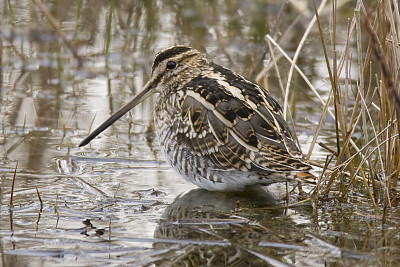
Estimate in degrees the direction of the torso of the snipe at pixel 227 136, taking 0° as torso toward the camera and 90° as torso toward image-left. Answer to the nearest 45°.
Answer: approximately 90°
